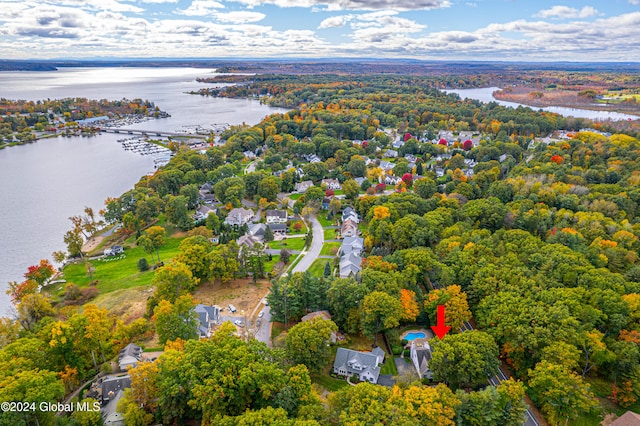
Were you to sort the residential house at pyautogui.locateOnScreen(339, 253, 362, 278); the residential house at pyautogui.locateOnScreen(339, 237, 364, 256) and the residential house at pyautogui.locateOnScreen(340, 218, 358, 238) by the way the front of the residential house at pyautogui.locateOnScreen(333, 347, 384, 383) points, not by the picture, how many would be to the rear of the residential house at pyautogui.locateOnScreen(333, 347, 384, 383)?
3

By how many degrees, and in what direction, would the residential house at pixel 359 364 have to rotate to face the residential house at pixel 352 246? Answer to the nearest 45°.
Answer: approximately 180°

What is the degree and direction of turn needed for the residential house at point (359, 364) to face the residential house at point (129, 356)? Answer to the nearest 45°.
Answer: approximately 90° to its right

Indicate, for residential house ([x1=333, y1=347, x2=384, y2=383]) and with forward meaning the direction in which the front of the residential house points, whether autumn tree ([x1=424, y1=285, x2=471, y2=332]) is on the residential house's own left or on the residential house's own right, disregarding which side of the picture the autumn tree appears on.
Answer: on the residential house's own left

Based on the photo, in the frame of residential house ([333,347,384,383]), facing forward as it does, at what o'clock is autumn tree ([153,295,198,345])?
The autumn tree is roughly at 3 o'clock from the residential house.

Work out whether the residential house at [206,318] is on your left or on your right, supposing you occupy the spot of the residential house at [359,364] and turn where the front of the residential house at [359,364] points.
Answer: on your right

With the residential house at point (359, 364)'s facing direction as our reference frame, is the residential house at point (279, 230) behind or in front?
behind

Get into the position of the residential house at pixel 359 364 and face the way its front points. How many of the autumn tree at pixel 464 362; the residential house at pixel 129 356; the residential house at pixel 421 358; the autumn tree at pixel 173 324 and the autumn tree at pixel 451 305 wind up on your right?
2

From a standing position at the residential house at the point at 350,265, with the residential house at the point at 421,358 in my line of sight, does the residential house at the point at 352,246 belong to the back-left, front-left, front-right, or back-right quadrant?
back-left

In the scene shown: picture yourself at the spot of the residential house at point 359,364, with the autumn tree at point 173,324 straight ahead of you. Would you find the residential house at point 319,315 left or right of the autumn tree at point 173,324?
right
